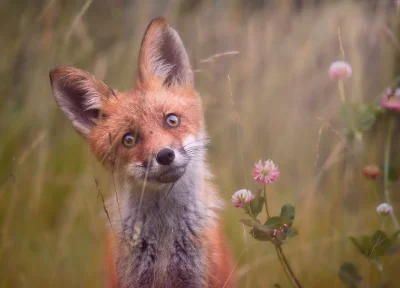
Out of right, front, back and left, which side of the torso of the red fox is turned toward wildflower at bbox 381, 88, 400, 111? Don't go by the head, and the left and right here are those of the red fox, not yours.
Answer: left

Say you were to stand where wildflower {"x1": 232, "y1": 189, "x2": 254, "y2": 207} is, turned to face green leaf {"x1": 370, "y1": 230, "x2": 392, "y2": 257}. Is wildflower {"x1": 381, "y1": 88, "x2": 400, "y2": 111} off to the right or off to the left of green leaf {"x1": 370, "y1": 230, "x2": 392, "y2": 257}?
left

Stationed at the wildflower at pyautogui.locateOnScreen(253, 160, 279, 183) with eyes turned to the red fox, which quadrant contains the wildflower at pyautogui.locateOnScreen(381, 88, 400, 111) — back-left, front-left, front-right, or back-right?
back-right

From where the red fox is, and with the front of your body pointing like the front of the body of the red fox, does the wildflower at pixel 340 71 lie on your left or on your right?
on your left

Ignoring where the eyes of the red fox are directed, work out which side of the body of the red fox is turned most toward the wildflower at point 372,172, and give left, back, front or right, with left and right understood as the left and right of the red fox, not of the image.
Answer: left
